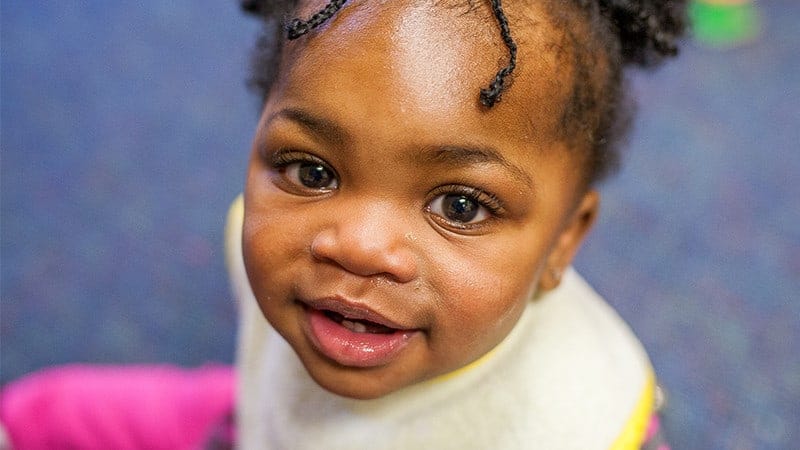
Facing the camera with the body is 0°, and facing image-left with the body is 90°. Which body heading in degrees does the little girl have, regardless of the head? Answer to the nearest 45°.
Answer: approximately 45°

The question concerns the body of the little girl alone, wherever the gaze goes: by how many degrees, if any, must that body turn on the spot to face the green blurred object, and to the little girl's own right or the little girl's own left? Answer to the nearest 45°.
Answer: approximately 180°
